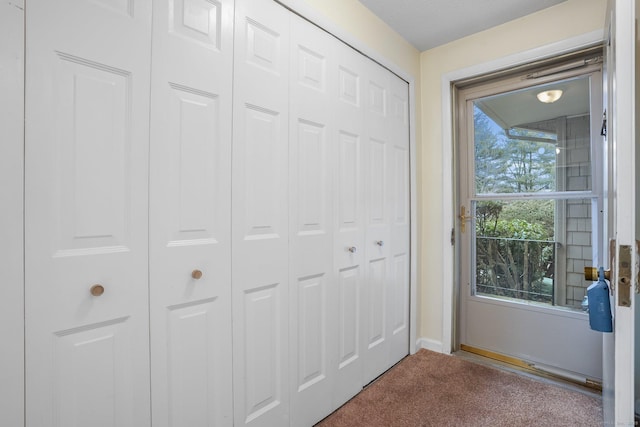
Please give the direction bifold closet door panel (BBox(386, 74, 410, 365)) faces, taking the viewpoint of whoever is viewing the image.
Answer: facing the viewer and to the right of the viewer

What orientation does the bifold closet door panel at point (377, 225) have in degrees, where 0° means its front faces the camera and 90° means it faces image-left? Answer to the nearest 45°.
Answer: approximately 315°

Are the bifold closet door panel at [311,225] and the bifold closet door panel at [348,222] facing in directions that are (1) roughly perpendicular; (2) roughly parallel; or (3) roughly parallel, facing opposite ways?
roughly parallel

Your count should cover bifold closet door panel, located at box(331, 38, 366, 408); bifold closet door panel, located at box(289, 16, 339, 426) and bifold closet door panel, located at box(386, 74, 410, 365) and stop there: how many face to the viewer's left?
0

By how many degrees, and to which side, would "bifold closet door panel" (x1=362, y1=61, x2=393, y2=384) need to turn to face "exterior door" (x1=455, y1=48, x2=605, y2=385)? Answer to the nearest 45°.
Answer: approximately 45° to its left

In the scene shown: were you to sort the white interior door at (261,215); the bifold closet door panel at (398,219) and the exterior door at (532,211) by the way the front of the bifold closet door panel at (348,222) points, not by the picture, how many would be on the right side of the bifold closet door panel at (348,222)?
1

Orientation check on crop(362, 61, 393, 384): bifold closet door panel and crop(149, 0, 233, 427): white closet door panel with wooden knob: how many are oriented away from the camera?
0

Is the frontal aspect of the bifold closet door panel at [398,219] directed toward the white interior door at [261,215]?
no

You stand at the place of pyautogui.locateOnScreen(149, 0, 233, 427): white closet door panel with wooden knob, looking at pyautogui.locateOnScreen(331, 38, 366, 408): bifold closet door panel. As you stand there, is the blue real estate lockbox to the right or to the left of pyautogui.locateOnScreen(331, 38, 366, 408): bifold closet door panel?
right

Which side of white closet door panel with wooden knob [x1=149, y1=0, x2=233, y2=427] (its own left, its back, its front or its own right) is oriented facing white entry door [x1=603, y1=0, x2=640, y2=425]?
front

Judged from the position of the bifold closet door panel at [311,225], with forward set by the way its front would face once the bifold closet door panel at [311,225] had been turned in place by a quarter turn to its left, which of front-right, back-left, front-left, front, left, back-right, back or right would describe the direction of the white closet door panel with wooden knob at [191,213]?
back

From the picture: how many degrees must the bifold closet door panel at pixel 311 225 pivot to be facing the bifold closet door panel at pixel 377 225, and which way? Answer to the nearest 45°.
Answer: approximately 90° to its left

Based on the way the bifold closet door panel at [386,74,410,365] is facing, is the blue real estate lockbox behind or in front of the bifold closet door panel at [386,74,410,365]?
in front

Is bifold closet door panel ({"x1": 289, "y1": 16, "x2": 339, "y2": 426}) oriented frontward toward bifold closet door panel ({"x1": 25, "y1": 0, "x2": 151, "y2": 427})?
no

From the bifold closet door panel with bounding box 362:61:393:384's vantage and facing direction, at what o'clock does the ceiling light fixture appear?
The ceiling light fixture is roughly at 10 o'clock from the bifold closet door panel.

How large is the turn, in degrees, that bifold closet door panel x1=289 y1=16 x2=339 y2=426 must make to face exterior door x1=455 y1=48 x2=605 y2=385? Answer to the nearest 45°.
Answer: approximately 45° to its left

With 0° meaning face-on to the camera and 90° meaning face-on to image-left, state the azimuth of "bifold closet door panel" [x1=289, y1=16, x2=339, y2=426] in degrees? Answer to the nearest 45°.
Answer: approximately 315°

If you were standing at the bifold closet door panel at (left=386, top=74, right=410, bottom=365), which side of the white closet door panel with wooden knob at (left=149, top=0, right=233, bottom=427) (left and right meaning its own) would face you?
left

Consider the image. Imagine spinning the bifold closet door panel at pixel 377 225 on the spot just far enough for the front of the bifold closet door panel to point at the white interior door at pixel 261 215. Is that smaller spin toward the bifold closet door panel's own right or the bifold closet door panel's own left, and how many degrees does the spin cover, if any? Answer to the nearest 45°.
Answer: approximately 90° to the bifold closet door panel's own right

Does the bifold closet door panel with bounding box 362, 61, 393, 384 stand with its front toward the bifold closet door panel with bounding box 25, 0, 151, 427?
no

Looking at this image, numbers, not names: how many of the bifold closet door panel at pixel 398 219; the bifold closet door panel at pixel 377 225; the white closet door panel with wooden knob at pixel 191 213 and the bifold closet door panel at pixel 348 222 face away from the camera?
0
